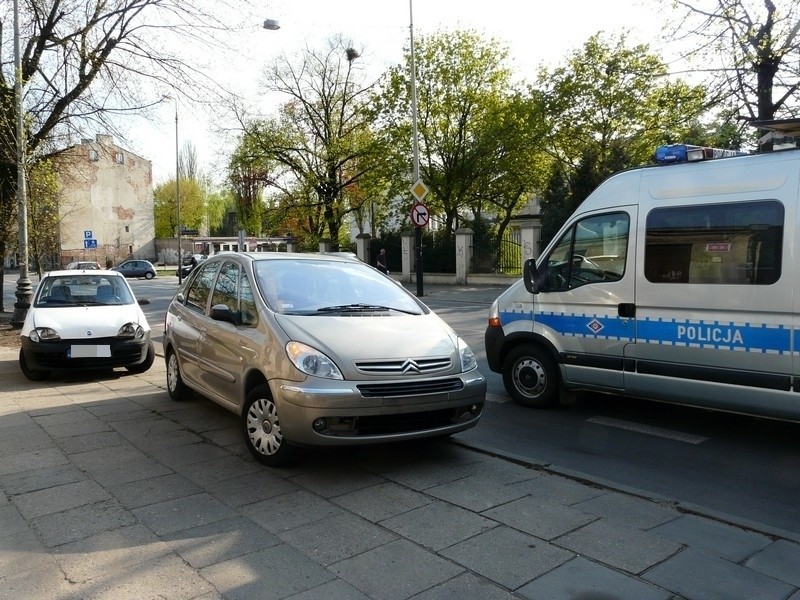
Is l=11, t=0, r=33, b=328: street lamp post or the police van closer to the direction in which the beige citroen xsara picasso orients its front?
the police van

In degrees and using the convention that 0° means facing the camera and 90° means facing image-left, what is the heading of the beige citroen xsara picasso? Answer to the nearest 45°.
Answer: approximately 315°

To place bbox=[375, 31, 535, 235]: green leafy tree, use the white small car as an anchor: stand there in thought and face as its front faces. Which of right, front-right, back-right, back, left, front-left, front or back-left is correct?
back-left

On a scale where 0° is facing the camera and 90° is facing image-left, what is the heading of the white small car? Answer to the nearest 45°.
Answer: approximately 0°

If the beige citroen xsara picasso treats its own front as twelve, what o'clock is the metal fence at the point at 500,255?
The metal fence is roughly at 8 o'clock from the beige citroen xsara picasso.

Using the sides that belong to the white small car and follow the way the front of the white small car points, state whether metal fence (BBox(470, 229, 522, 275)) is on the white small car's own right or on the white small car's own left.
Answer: on the white small car's own left

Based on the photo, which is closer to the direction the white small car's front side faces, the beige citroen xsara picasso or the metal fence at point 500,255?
the beige citroen xsara picasso

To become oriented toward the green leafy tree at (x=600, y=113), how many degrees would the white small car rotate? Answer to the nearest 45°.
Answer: approximately 135° to its left

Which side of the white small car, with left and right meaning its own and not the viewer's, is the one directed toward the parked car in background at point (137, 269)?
back

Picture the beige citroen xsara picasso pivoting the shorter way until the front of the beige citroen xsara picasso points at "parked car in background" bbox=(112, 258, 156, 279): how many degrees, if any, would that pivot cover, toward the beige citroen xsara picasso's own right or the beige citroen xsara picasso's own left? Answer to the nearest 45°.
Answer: approximately 135° to the beige citroen xsara picasso's own left
